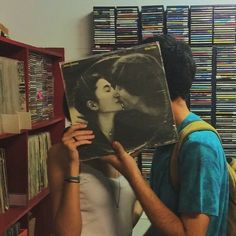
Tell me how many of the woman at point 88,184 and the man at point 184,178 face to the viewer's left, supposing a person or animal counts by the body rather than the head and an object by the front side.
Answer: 1

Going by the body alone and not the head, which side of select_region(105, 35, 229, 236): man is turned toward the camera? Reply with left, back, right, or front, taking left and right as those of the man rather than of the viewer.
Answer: left

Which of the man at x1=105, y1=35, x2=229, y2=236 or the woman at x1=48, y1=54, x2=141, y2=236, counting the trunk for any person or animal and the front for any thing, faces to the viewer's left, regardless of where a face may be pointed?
the man

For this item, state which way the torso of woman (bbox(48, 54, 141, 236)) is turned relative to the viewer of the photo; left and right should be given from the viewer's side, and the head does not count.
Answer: facing the viewer and to the right of the viewer
